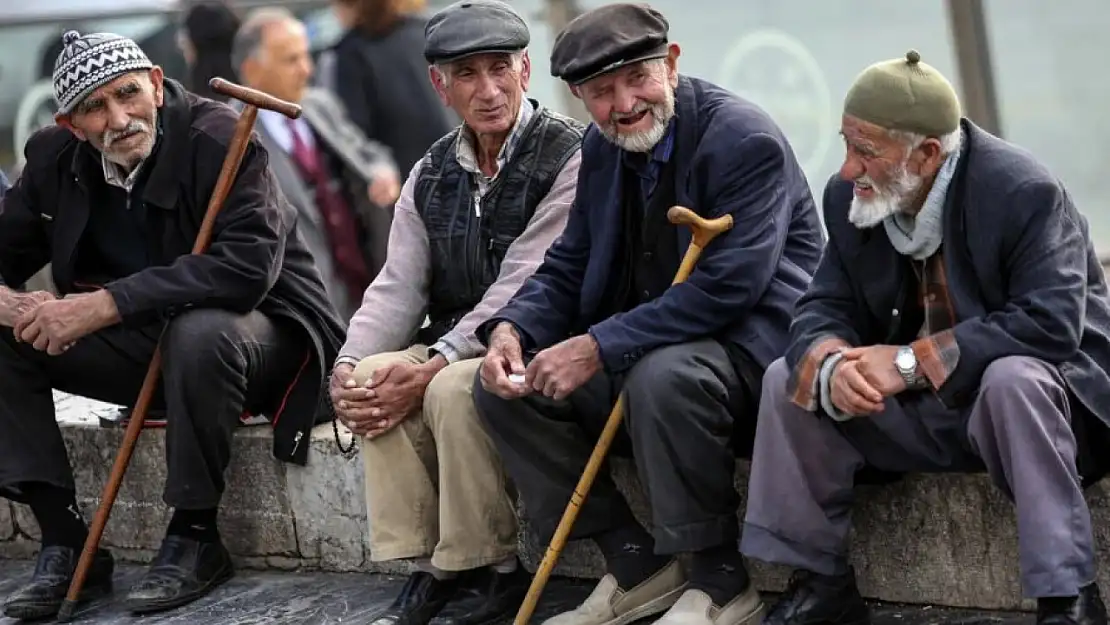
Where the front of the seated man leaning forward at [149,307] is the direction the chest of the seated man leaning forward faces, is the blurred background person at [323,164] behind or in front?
behind

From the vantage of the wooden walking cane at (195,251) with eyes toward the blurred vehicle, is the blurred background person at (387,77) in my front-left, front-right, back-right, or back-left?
front-right

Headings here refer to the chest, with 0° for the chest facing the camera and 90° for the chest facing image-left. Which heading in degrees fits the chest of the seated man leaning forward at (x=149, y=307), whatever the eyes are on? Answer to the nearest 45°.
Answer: approximately 45°

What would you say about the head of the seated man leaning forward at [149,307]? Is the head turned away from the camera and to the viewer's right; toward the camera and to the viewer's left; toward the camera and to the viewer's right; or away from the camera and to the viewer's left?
toward the camera and to the viewer's right

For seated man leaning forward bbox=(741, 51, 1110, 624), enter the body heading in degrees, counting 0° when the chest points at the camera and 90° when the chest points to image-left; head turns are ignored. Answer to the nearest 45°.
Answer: approximately 45°

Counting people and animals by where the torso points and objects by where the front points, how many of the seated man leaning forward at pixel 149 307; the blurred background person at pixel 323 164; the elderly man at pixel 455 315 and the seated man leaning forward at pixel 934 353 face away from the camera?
0

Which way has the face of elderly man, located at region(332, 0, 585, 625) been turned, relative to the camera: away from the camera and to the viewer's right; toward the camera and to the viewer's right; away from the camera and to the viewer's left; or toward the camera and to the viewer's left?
toward the camera and to the viewer's right

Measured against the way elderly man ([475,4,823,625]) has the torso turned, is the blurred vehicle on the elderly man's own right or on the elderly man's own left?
on the elderly man's own right

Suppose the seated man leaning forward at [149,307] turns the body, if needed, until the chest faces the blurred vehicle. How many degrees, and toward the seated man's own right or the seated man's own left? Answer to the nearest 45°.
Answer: approximately 135° to the seated man's own right

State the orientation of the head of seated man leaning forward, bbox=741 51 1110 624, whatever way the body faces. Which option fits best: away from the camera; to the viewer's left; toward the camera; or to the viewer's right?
to the viewer's left

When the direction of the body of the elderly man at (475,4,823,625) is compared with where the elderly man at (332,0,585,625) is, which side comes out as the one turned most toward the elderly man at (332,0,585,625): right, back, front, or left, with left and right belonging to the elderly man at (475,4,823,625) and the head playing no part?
right

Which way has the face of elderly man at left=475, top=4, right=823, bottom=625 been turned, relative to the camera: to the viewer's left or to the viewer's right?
to the viewer's left

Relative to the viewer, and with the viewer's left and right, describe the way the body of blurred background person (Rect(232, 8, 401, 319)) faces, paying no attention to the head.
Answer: facing the viewer and to the right of the viewer

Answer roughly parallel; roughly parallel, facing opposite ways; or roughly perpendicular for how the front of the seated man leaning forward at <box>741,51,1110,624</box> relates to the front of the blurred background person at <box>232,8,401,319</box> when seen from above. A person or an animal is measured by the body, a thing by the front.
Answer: roughly perpendicular

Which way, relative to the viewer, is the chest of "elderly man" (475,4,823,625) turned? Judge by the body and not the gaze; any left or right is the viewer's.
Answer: facing the viewer and to the left of the viewer
